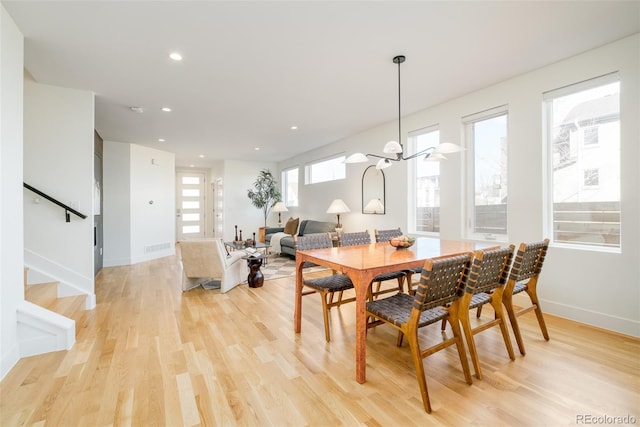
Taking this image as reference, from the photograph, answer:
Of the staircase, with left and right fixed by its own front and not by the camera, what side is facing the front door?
left

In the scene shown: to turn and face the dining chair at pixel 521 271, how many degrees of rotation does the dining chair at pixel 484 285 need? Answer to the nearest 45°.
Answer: approximately 90° to its right

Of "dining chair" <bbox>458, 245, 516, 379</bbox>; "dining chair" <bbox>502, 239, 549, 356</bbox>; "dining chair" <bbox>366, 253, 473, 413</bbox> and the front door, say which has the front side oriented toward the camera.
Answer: the front door

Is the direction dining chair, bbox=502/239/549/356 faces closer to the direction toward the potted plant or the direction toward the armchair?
the potted plant

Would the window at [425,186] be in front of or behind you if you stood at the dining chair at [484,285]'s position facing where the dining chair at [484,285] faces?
in front

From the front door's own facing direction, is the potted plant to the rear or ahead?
ahead

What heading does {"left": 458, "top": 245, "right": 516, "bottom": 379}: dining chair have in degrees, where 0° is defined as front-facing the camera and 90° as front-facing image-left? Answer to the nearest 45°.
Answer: approximately 135°

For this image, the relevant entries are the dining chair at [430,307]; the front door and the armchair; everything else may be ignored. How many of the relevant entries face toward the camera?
1

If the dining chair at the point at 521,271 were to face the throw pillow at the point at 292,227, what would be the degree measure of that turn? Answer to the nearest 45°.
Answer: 0° — it already faces it

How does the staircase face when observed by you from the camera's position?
facing the viewer and to the right of the viewer

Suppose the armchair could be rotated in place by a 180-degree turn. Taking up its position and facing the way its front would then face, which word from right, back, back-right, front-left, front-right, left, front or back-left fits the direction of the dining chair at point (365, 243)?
left

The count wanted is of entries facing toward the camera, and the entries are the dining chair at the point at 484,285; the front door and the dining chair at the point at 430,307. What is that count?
1

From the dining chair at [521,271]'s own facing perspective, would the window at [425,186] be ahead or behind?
ahead

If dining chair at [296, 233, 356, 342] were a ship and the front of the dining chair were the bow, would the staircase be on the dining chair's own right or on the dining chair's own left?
on the dining chair's own right

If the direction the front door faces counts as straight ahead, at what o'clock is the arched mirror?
The arched mirror is roughly at 11 o'clock from the front door.
